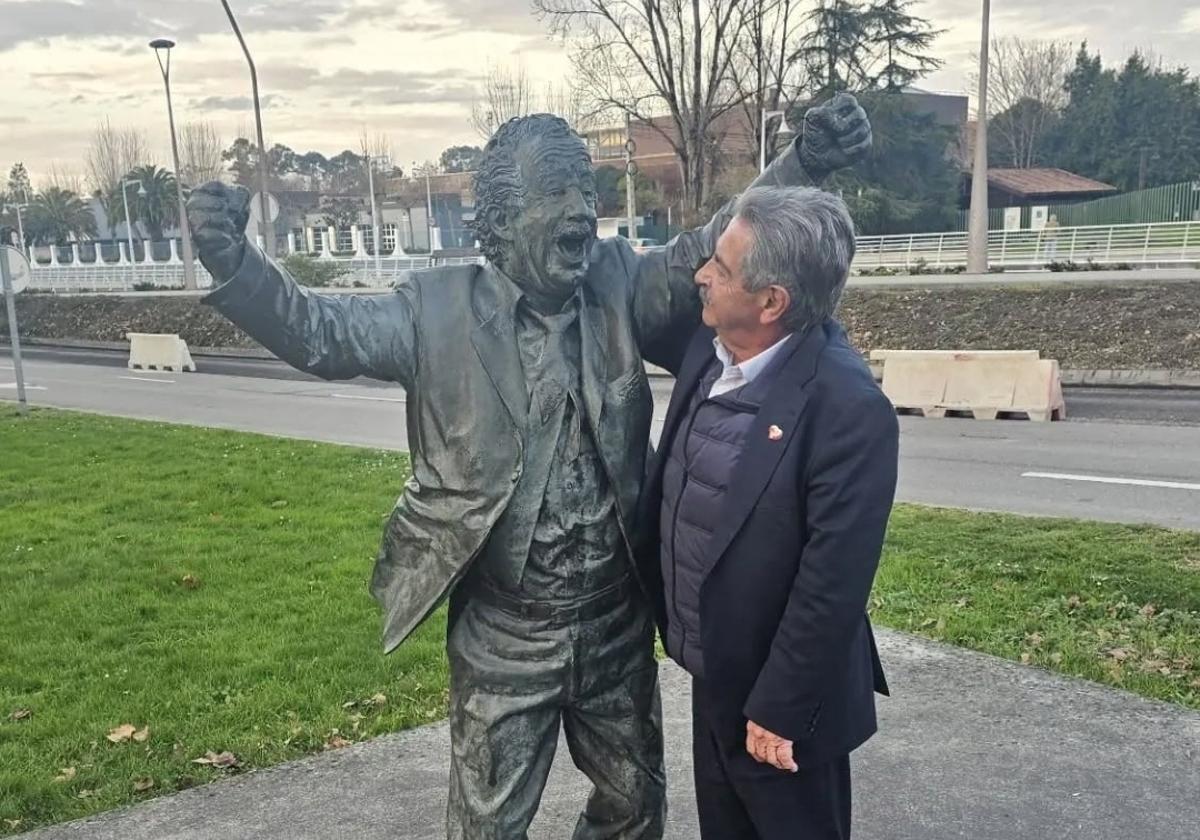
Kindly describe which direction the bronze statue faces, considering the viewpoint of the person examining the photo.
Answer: facing the viewer and to the right of the viewer

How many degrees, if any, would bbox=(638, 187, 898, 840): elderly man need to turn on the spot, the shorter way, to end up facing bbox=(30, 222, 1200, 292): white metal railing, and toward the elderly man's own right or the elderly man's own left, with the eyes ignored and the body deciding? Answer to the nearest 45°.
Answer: approximately 135° to the elderly man's own right

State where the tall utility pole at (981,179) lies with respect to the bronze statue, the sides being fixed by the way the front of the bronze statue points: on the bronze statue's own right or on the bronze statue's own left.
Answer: on the bronze statue's own left

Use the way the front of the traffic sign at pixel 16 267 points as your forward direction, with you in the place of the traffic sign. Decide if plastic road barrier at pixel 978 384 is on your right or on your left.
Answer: on your right

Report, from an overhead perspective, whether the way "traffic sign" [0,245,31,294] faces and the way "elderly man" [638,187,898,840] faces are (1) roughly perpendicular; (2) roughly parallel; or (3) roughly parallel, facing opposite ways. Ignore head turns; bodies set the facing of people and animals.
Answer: roughly perpendicular

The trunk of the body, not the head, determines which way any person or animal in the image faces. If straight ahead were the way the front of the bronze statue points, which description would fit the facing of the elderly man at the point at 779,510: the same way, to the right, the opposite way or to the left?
to the right

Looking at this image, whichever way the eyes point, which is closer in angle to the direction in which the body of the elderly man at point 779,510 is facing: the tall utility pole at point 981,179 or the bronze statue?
the bronze statue

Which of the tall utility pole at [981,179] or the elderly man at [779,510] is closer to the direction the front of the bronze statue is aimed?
the elderly man

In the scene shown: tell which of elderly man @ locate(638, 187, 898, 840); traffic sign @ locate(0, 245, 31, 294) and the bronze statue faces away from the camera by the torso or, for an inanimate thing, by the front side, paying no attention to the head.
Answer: the traffic sign

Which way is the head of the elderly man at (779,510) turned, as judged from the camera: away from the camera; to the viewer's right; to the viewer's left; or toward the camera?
to the viewer's left

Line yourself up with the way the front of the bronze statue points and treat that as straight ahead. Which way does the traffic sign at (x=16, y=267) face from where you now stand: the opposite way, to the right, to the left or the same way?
the opposite way

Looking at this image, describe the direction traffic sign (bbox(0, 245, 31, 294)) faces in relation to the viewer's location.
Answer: facing away from the viewer
